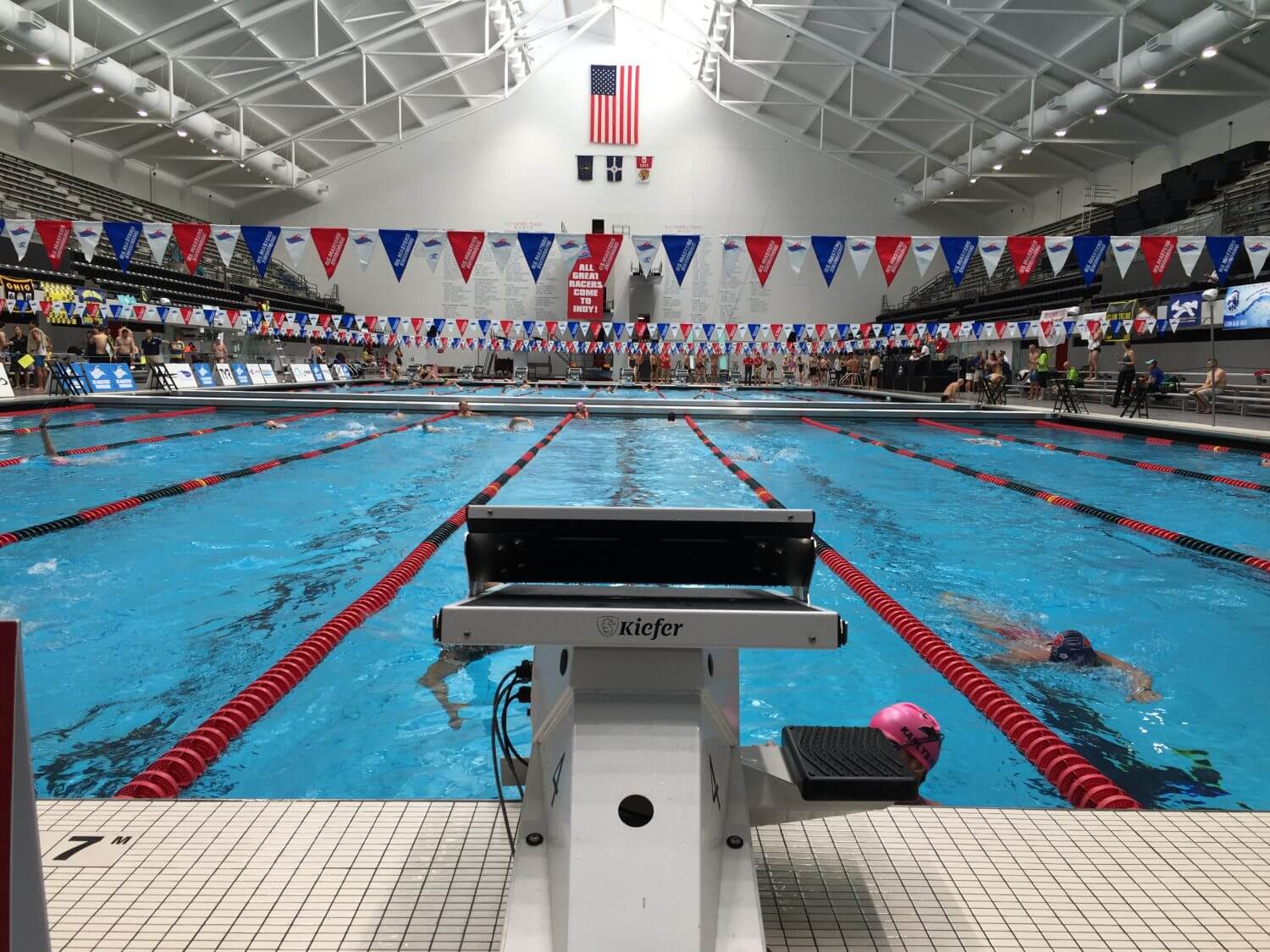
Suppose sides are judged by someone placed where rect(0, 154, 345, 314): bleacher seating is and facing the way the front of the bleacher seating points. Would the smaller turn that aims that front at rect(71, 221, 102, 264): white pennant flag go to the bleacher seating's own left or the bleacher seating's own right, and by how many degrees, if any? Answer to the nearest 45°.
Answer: approximately 45° to the bleacher seating's own right

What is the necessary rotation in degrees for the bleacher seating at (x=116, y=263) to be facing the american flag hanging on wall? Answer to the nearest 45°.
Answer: approximately 45° to its left

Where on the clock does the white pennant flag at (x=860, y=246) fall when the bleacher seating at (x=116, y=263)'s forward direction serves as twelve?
The white pennant flag is roughly at 12 o'clock from the bleacher seating.

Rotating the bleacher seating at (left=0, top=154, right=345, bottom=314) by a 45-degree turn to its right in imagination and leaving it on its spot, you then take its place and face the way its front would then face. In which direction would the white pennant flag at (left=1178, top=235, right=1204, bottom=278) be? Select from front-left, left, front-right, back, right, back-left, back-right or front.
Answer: front-left

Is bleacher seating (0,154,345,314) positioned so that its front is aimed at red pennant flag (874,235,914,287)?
yes

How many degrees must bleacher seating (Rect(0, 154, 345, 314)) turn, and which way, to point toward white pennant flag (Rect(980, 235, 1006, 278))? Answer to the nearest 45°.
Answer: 0° — it already faces it

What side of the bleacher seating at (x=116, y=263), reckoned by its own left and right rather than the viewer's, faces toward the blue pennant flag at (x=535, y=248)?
front

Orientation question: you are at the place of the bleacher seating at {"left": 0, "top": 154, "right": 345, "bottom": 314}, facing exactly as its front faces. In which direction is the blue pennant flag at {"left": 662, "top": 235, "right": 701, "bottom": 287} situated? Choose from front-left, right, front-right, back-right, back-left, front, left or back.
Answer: front

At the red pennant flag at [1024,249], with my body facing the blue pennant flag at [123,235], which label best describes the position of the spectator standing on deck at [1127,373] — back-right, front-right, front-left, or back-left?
back-right

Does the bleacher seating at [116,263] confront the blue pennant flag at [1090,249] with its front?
yes

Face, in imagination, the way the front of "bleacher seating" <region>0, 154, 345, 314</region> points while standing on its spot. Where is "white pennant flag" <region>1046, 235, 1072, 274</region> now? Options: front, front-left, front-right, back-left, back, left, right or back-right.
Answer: front

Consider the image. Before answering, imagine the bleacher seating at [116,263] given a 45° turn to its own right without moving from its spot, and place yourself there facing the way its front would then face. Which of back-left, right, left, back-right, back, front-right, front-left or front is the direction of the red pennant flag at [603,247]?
front-left

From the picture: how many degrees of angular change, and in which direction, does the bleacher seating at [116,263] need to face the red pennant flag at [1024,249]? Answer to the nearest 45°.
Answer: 0° — it already faces it

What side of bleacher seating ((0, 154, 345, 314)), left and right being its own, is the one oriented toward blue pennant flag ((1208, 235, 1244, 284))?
front

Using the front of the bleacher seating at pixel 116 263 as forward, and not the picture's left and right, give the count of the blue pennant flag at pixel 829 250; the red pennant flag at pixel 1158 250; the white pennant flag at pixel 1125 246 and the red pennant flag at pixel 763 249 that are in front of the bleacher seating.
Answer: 4

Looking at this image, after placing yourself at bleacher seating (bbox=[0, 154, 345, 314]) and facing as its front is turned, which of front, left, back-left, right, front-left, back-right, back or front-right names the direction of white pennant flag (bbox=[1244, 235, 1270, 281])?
front

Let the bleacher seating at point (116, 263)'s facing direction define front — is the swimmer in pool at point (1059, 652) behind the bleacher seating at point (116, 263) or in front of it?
in front
